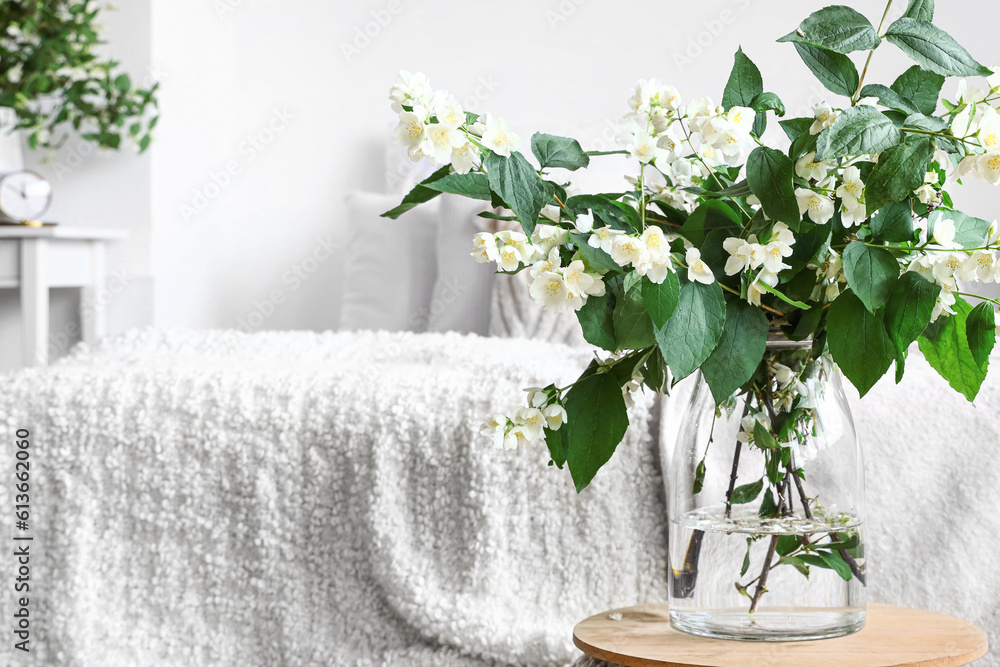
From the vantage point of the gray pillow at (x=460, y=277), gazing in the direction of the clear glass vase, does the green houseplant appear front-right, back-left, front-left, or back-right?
back-right

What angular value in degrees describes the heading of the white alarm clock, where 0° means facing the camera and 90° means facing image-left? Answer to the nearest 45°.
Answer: approximately 0°
